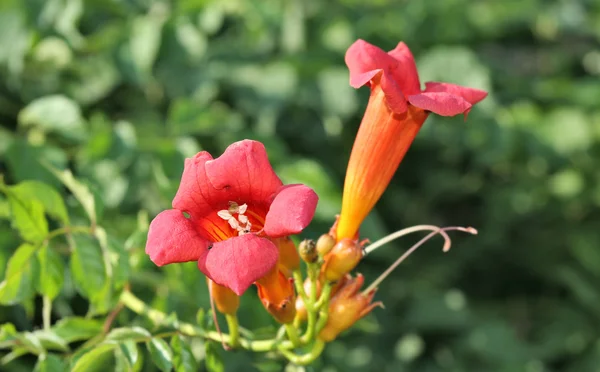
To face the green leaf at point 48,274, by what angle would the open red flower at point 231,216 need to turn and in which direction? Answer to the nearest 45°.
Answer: approximately 135° to its right

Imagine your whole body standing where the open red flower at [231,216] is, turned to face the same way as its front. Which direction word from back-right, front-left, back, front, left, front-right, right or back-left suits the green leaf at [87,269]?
back-right

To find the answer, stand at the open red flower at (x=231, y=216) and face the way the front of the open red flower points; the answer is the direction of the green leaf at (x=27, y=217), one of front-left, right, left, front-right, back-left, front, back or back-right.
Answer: back-right

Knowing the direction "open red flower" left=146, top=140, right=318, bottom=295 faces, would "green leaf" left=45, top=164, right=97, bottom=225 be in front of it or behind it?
behind

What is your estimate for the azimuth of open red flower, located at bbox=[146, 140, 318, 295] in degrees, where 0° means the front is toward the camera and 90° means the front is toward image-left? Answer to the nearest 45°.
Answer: approximately 0°
